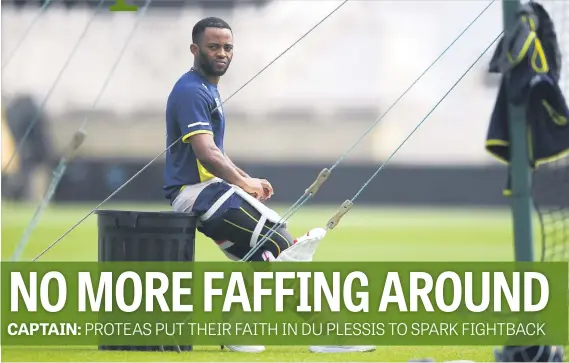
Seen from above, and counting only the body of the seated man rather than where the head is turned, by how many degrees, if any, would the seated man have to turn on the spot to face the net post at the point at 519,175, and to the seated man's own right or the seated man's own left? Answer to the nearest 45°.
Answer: approximately 45° to the seated man's own right

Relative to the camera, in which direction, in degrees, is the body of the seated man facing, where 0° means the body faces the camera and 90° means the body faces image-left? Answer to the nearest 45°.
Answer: approximately 270°

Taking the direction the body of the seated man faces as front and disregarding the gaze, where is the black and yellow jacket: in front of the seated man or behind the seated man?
in front
